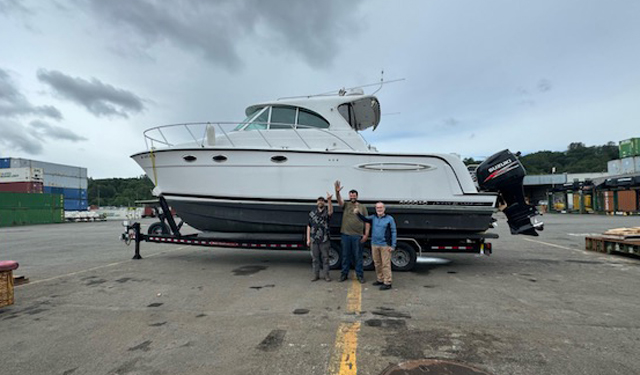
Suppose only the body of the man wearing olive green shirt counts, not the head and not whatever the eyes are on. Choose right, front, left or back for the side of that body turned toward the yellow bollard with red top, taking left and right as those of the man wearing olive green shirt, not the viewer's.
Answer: right

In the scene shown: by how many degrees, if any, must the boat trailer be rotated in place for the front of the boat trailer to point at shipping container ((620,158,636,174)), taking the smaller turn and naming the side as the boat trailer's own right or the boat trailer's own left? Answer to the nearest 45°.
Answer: approximately 135° to the boat trailer's own right

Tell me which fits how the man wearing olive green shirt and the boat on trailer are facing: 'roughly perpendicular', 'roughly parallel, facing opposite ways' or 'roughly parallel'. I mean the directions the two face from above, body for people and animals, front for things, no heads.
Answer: roughly perpendicular

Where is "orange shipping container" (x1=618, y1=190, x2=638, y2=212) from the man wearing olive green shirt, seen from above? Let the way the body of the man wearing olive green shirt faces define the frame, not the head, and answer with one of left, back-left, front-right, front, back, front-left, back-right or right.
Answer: back-left

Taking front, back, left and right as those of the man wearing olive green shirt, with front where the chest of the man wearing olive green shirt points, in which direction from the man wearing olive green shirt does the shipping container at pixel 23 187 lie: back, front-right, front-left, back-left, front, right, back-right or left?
back-right

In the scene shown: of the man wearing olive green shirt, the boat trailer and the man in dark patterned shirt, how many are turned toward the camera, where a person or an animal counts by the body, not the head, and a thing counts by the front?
2

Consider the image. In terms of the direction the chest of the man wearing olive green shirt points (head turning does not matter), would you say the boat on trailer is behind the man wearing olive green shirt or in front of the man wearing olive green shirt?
behind

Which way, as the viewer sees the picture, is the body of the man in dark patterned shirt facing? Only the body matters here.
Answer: toward the camera

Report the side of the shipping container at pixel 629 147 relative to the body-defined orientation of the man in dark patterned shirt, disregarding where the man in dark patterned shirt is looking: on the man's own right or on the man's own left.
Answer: on the man's own left

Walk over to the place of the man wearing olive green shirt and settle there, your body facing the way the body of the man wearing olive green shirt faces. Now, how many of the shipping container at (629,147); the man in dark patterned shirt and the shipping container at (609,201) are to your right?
1

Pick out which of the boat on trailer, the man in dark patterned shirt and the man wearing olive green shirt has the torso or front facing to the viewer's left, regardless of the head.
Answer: the boat on trailer

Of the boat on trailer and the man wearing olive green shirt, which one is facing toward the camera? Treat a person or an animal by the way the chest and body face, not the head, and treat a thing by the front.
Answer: the man wearing olive green shirt

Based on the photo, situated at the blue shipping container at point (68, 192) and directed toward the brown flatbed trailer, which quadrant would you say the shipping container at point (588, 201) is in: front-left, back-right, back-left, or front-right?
front-left

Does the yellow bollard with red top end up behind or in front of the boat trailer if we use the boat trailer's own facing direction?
in front

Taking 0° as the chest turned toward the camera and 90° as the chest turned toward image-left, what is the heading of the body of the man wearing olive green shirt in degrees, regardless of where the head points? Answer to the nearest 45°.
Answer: approximately 0°

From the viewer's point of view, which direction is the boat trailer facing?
to the viewer's left

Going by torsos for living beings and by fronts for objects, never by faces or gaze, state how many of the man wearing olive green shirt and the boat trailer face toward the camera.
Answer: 1

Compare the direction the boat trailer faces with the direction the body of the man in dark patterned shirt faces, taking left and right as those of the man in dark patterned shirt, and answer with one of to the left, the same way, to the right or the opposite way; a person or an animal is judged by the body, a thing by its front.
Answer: to the right

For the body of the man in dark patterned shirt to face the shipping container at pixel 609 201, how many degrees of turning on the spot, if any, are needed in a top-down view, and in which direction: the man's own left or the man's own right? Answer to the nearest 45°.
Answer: approximately 135° to the man's own left

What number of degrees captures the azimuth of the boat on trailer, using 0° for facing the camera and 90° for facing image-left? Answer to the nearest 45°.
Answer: approximately 90°
